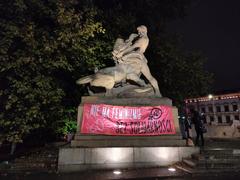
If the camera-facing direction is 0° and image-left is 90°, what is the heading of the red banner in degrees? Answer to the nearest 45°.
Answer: approximately 0°

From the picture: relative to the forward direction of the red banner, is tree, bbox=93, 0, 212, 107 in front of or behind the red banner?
behind

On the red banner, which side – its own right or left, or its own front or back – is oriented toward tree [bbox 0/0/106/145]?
right
